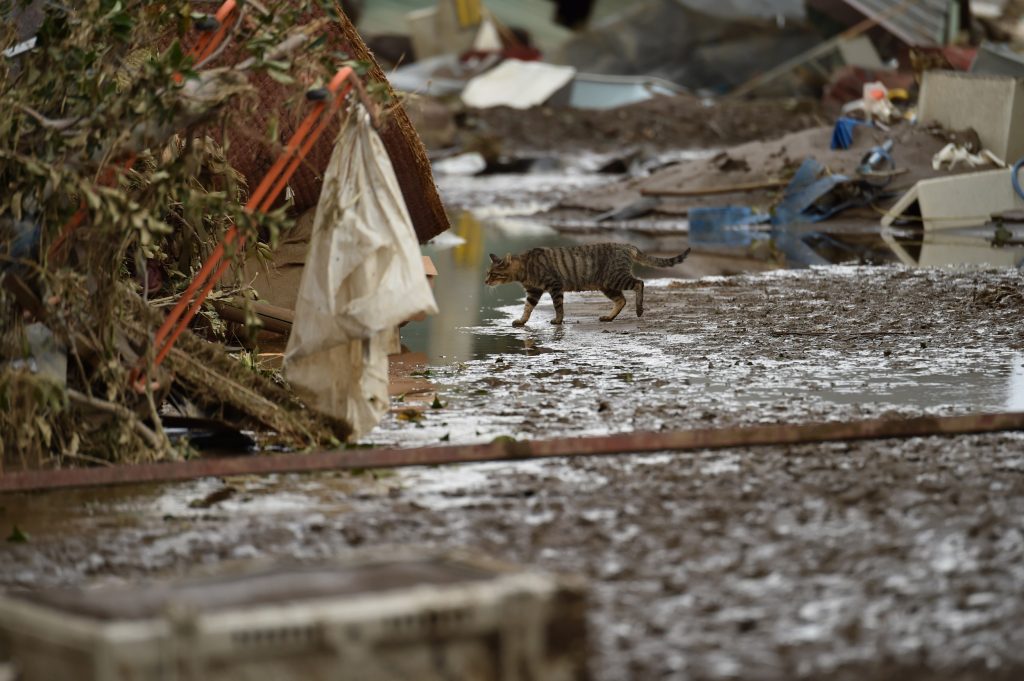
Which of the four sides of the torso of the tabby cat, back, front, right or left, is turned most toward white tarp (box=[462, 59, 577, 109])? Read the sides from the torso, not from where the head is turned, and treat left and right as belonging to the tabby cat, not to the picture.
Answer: right

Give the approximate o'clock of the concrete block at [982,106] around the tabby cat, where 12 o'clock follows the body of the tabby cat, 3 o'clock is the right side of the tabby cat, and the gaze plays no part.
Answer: The concrete block is roughly at 4 o'clock from the tabby cat.

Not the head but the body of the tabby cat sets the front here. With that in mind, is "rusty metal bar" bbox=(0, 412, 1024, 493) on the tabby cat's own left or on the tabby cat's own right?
on the tabby cat's own left

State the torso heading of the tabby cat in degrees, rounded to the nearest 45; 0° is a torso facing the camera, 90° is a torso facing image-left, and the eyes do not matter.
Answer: approximately 90°
